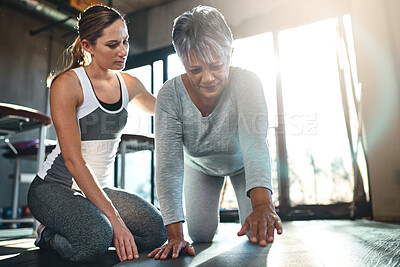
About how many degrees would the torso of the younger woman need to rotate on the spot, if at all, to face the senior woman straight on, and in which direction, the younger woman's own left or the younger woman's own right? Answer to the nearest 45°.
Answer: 0° — they already face them

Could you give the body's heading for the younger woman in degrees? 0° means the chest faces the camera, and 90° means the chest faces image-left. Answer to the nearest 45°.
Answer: approximately 315°
